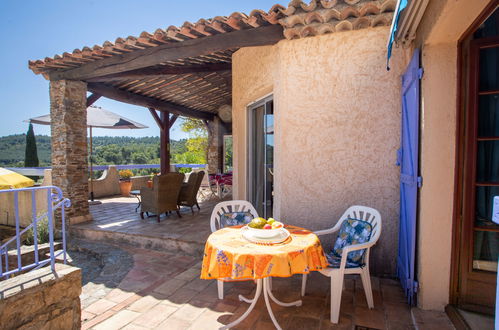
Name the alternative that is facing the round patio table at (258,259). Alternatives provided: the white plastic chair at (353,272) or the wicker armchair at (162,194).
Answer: the white plastic chair

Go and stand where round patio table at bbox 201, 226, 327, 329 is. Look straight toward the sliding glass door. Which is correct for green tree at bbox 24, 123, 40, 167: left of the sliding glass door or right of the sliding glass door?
left

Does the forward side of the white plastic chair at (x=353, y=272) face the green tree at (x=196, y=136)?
no

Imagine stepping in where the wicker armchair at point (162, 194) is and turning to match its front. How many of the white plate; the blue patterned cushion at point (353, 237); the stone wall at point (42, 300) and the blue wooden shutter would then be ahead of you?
0

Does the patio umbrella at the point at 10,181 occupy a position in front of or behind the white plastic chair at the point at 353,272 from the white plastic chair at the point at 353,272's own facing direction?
in front

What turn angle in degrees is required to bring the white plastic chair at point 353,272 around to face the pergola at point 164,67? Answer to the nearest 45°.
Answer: approximately 90° to its right

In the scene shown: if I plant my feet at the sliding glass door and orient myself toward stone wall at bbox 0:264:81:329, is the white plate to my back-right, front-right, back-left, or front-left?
front-left

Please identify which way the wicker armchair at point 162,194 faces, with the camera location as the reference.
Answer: facing away from the viewer and to the left of the viewer

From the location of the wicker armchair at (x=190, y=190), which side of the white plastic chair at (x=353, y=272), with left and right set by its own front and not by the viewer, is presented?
right

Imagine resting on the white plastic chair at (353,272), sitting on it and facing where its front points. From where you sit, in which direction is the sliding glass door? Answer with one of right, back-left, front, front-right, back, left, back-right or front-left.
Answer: right

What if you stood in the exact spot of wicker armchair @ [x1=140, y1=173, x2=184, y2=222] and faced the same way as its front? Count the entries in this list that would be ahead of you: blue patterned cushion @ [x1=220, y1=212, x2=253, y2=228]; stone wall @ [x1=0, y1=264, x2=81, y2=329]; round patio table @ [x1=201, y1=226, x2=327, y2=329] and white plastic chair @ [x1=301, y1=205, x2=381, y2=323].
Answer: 0

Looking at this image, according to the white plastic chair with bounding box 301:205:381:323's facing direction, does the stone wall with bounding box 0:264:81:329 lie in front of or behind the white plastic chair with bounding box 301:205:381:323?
in front

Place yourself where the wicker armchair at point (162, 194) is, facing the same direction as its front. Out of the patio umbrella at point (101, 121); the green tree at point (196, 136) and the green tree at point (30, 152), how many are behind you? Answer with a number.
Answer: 0
